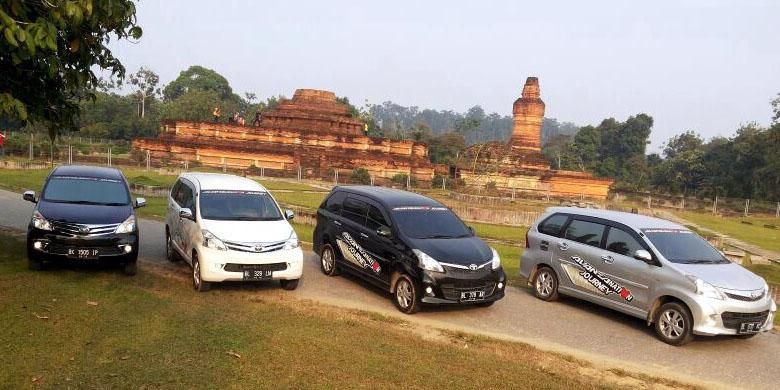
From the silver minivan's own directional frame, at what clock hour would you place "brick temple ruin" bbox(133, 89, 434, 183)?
The brick temple ruin is roughly at 6 o'clock from the silver minivan.

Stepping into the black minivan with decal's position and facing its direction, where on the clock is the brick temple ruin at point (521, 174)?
The brick temple ruin is roughly at 8 o'clock from the black minivan with decal.

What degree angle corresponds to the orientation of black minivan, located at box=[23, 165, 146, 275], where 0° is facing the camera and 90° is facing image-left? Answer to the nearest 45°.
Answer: approximately 0°

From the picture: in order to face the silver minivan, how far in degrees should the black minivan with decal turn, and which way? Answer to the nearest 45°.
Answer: approximately 45° to its left

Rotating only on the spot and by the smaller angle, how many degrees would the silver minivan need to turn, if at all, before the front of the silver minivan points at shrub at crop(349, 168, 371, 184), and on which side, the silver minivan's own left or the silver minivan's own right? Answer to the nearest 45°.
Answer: approximately 180°

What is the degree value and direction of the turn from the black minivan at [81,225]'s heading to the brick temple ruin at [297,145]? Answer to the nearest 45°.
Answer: approximately 135° to its left

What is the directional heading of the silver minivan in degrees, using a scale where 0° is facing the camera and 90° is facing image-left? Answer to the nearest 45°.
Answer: approximately 315°

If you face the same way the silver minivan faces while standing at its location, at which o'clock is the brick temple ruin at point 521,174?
The brick temple ruin is roughly at 7 o'clock from the silver minivan.
